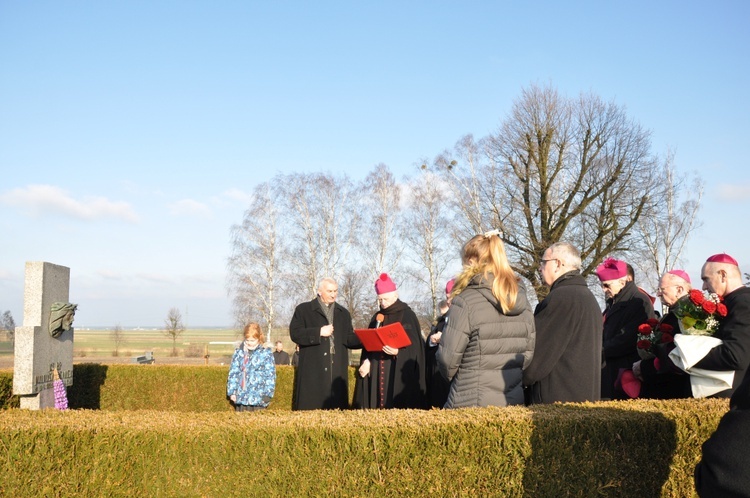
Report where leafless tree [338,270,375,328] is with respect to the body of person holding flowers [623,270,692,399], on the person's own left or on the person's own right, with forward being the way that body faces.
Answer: on the person's own right

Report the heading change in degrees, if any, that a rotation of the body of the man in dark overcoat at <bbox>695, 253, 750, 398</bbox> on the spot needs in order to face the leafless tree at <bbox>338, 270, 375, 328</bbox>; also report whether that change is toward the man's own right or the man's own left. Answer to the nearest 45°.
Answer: approximately 45° to the man's own right

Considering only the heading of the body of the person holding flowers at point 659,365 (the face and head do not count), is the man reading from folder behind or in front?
in front

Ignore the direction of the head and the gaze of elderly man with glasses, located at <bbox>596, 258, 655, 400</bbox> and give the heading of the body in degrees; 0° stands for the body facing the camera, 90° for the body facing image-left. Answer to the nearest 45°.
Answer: approximately 90°

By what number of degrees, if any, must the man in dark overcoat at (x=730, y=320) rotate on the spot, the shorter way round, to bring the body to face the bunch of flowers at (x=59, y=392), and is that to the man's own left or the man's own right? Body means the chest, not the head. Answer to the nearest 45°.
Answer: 0° — they already face it

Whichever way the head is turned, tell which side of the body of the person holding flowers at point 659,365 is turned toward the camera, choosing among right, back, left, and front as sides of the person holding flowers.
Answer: left

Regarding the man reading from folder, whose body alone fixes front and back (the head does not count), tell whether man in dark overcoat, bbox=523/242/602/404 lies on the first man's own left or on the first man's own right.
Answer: on the first man's own left

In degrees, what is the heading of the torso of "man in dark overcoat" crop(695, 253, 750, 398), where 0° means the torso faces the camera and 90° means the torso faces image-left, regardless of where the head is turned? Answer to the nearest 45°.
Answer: approximately 90°

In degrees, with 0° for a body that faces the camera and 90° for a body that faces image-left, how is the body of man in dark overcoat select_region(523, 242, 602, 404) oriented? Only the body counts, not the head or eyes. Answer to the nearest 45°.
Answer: approximately 135°
